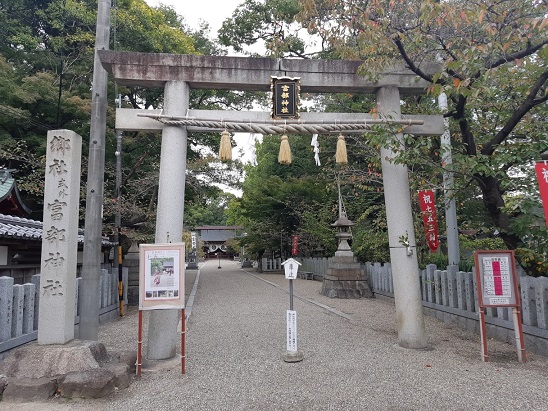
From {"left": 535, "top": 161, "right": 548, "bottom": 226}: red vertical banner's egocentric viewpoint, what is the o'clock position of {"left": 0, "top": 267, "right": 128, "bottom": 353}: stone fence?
The stone fence is roughly at 2 o'clock from the red vertical banner.

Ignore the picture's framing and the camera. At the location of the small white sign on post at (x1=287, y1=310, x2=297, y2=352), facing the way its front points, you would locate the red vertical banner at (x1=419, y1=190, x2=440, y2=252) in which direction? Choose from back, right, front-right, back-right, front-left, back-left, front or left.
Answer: back-left

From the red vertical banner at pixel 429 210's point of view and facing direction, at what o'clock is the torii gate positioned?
The torii gate is roughly at 1 o'clock from the red vertical banner.

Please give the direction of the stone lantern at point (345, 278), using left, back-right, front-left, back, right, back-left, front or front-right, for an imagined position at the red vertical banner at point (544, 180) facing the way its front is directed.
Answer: back-right

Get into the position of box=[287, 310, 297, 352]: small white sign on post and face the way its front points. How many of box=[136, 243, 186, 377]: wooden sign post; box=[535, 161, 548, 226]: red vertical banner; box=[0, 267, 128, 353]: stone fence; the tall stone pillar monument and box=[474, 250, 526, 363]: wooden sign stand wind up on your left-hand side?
2

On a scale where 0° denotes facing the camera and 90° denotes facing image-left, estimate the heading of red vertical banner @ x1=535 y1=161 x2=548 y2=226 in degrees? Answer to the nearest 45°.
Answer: approximately 0°

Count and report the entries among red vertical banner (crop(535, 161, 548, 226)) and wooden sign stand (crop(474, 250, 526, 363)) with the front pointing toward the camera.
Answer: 2

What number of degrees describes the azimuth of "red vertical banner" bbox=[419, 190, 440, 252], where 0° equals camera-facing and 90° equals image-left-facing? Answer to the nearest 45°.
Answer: approximately 0°

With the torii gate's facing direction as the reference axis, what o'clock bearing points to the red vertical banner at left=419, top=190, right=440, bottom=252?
The red vertical banner is roughly at 8 o'clock from the torii gate.

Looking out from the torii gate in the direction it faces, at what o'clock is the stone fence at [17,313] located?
The stone fence is roughly at 3 o'clock from the torii gate.

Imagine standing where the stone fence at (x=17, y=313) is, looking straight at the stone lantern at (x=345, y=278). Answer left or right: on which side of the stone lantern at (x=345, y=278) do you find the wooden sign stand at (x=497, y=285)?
right
